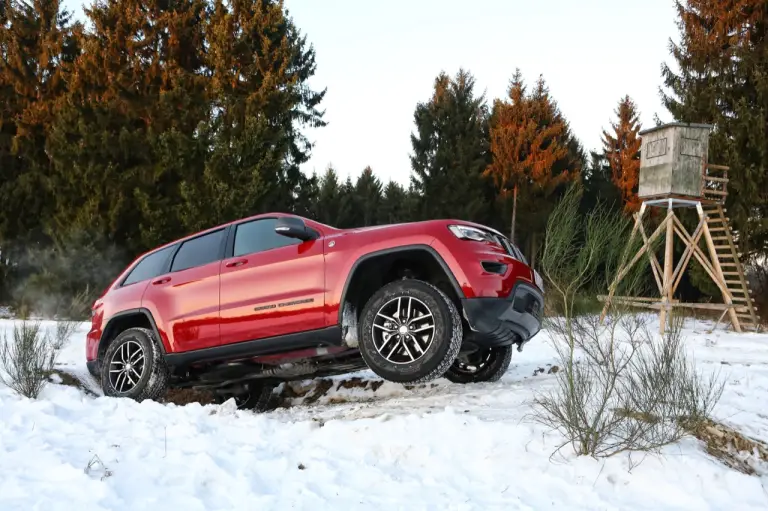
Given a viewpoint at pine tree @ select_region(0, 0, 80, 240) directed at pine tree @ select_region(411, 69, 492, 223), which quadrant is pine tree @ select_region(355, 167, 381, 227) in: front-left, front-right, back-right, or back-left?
front-left

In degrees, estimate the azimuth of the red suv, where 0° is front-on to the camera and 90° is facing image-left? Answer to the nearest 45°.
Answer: approximately 315°

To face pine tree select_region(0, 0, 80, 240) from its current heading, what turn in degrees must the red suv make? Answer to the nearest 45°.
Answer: approximately 180°

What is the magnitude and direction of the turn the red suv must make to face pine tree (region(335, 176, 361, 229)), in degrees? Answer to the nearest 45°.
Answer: approximately 135° to its left

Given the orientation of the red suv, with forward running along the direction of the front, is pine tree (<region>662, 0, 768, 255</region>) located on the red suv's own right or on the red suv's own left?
on the red suv's own left

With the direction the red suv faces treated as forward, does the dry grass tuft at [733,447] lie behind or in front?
in front

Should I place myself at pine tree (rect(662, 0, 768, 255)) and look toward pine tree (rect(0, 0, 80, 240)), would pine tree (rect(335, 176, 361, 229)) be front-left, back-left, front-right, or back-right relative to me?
front-right
